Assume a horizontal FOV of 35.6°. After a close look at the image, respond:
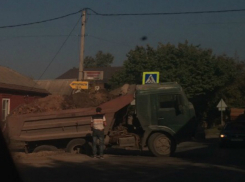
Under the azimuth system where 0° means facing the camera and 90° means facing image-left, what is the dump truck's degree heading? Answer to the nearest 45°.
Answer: approximately 270°

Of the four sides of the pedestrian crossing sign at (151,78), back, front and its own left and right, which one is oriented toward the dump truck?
front

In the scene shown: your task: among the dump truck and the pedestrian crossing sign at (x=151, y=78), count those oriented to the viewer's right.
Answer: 1

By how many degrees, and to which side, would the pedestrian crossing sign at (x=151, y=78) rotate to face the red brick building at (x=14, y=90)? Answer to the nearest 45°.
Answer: approximately 135° to its right

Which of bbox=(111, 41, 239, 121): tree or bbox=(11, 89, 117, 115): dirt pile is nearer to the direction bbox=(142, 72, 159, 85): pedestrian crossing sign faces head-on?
the dirt pile

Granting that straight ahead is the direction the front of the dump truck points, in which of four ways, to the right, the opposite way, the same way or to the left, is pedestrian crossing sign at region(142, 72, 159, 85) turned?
to the right

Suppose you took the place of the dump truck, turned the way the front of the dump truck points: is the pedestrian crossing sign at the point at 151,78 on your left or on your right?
on your left

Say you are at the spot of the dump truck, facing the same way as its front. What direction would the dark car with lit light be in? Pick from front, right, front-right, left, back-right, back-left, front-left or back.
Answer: front-left

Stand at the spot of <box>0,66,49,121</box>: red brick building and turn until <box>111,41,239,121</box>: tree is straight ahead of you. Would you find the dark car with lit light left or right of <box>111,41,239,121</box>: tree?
right

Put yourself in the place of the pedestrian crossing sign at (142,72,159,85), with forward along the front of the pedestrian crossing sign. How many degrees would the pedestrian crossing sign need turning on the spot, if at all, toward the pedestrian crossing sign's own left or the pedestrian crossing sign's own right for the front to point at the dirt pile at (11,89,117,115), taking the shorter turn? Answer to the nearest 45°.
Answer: approximately 45° to the pedestrian crossing sign's own right

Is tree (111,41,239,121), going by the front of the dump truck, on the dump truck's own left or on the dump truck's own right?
on the dump truck's own left

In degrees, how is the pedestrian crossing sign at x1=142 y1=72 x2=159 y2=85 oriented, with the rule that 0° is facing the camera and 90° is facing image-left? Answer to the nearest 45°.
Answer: approximately 0°
